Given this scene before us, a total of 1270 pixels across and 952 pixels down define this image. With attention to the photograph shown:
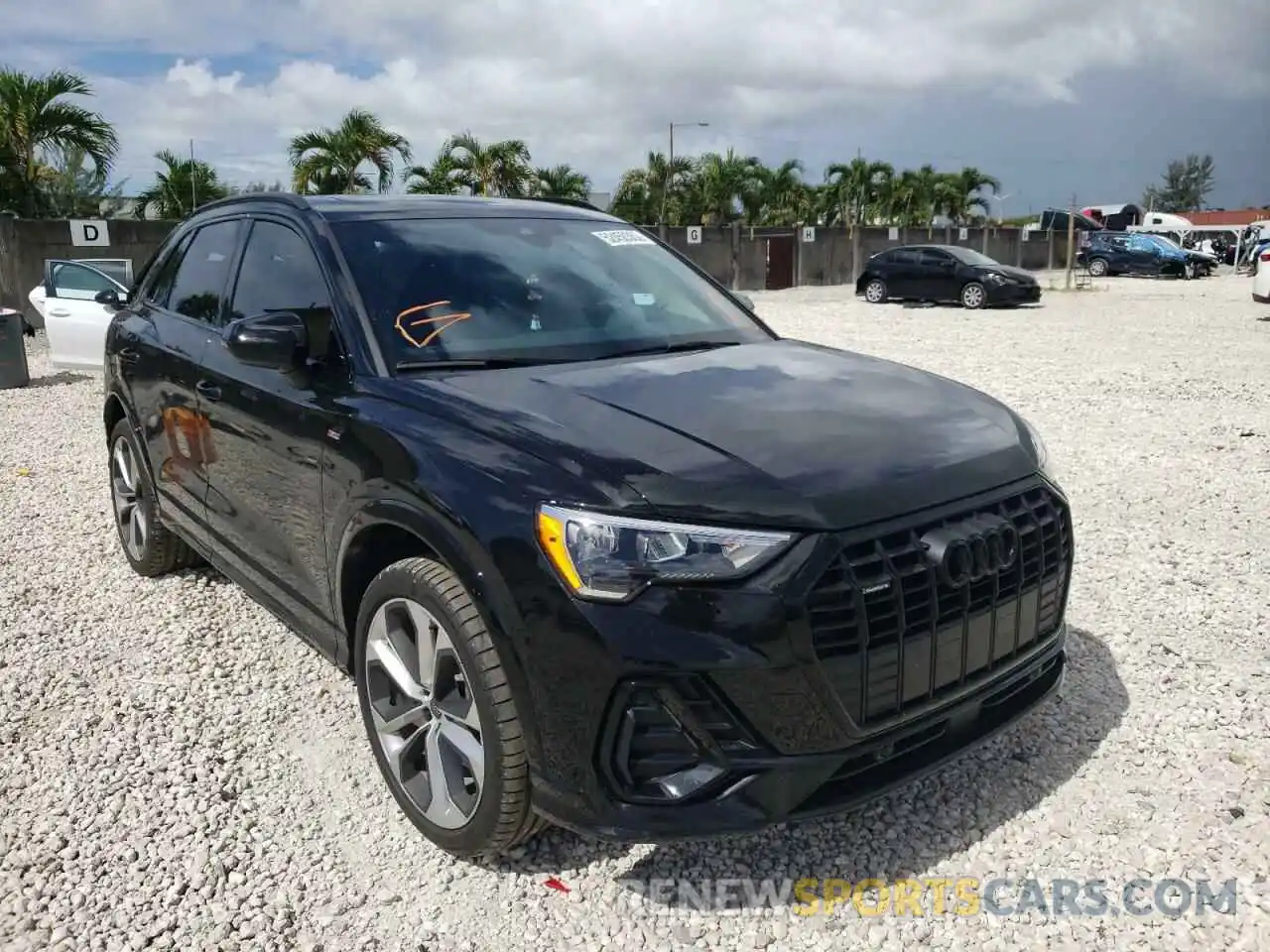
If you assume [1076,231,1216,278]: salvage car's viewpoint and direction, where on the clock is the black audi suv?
The black audi suv is roughly at 3 o'clock from the salvage car.

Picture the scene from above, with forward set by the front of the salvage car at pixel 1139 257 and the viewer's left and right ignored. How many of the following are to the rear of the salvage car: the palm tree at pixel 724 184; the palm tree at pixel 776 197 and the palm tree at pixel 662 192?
3

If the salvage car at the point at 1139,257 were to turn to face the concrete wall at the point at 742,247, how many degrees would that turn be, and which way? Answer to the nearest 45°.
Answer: approximately 135° to its right

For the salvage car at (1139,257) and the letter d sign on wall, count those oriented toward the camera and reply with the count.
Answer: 1

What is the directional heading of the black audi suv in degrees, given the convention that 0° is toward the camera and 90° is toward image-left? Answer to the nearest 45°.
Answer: approximately 315°

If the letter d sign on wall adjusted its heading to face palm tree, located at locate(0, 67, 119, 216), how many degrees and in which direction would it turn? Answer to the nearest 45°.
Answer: approximately 180°

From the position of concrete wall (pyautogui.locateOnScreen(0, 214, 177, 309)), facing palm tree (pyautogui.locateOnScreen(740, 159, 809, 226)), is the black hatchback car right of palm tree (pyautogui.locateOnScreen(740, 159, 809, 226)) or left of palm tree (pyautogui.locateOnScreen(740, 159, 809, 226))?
right

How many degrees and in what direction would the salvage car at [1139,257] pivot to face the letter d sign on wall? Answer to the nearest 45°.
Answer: approximately 135° to its right

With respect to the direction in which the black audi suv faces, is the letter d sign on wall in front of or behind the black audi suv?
behind

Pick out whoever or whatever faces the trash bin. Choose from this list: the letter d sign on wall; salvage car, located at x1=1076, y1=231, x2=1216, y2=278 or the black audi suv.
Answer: the letter d sign on wall

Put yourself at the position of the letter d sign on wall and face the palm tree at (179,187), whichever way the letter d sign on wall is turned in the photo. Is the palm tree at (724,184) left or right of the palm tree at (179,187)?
right

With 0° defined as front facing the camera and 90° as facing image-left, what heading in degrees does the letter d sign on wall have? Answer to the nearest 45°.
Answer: approximately 0°

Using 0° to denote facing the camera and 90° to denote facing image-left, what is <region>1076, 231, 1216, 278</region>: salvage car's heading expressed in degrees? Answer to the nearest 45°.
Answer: approximately 270°

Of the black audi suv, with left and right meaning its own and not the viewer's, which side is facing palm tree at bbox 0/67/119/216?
back

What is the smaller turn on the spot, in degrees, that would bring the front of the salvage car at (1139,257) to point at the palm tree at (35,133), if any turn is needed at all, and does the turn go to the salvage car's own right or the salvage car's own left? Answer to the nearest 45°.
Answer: approximately 135° to the salvage car's own right

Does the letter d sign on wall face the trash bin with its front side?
yes
